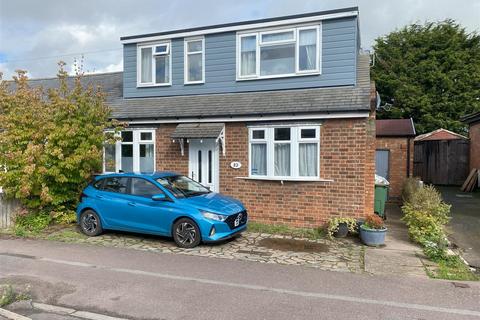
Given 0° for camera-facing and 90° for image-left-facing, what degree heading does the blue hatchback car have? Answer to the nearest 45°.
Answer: approximately 315°

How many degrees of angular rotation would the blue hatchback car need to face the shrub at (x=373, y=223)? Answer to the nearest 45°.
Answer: approximately 45° to its left

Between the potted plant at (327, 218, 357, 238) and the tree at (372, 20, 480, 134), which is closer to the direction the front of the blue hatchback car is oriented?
the potted plant

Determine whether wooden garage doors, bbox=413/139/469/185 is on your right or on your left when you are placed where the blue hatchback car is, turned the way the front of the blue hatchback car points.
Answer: on your left

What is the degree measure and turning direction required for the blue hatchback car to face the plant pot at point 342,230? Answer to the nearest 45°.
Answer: approximately 45° to its left

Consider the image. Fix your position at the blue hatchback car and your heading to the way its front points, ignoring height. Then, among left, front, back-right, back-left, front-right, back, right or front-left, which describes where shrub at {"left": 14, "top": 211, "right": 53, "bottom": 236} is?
back

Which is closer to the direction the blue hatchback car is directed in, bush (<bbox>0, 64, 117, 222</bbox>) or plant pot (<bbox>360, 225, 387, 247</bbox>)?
the plant pot

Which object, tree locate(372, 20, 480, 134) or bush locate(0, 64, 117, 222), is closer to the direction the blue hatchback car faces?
the tree

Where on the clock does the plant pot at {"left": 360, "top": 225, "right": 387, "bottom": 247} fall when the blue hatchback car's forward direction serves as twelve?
The plant pot is roughly at 11 o'clock from the blue hatchback car.

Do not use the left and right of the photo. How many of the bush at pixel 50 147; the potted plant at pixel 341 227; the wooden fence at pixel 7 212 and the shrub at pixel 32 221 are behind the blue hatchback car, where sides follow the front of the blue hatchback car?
3

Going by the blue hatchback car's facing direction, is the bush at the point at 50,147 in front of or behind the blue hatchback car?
behind

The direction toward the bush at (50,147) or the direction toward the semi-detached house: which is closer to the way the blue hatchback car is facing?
the semi-detached house

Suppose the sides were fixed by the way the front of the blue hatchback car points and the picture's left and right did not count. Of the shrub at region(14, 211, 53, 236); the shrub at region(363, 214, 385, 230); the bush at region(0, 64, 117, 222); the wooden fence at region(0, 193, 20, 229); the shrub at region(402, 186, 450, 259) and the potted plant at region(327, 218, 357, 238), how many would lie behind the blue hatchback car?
3

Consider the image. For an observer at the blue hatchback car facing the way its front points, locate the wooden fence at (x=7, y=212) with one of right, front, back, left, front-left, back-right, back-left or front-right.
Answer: back
